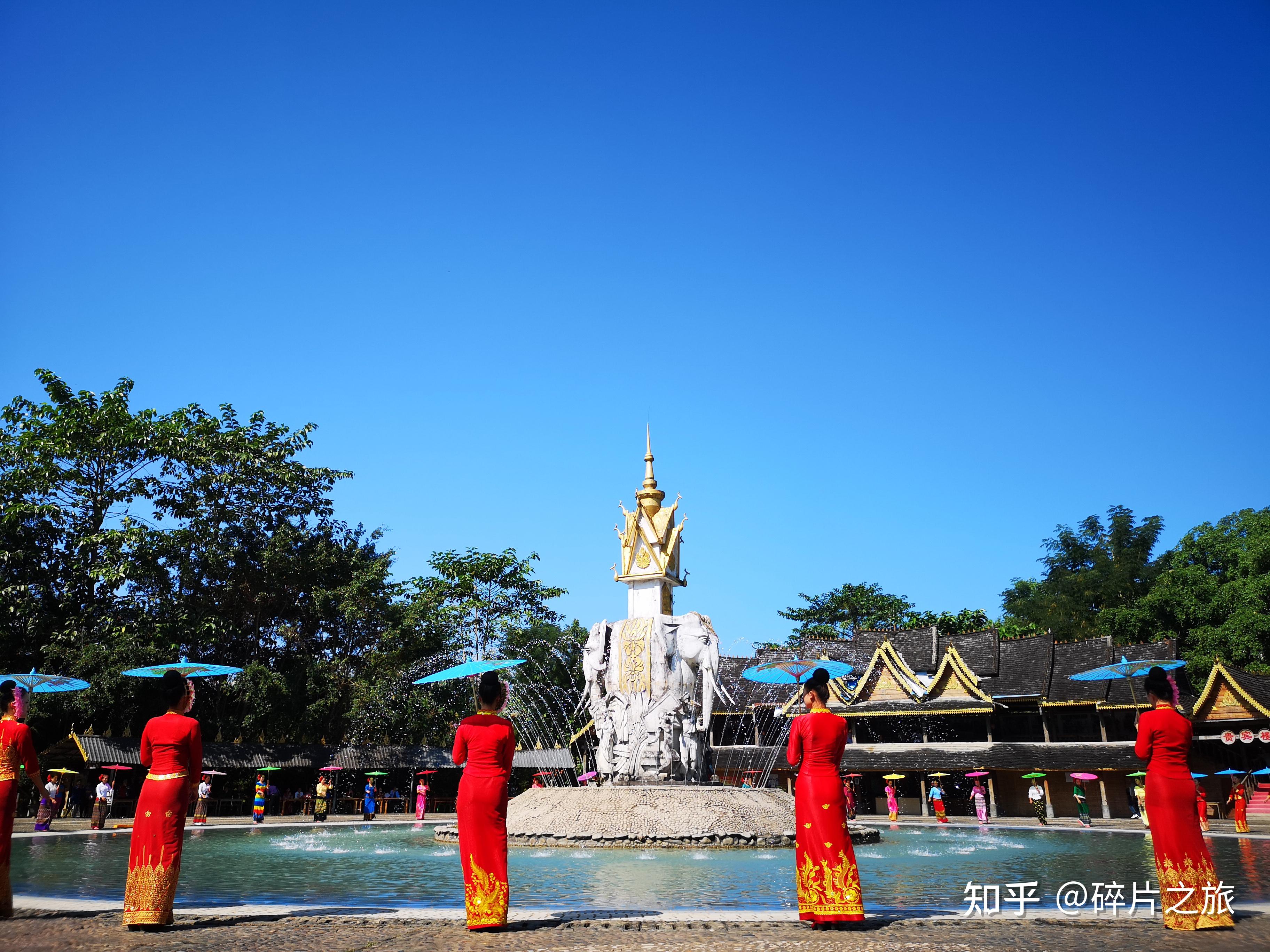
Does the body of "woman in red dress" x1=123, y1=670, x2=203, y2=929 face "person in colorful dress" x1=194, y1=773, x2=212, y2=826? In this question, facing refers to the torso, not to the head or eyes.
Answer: yes

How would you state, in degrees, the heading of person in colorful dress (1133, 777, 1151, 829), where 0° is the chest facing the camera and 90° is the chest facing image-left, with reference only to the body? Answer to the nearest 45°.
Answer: approximately 45°

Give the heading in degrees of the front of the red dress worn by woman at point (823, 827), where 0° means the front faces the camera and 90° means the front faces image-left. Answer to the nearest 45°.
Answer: approximately 180°

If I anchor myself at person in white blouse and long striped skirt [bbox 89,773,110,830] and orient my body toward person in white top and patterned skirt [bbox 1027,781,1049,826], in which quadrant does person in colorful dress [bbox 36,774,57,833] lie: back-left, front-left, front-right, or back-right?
back-right

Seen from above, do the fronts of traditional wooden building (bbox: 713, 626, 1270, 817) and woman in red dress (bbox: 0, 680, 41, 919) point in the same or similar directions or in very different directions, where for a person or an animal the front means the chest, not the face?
very different directions

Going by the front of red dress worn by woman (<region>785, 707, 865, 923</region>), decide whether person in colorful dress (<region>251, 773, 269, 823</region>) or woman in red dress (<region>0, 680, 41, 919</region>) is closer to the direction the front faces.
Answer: the person in colorful dress

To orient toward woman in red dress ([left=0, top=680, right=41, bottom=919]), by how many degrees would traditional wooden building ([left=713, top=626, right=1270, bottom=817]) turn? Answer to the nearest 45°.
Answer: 0° — it already faces them

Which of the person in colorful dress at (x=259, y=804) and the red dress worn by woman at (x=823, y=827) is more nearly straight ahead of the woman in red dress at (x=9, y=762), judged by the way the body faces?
the person in colorful dress

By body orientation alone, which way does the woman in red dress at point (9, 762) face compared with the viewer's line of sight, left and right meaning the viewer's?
facing away from the viewer and to the right of the viewer

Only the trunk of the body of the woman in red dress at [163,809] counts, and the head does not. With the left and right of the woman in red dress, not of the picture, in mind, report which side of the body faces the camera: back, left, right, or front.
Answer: back

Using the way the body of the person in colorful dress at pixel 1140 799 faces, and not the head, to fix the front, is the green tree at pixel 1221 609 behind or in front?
behind
